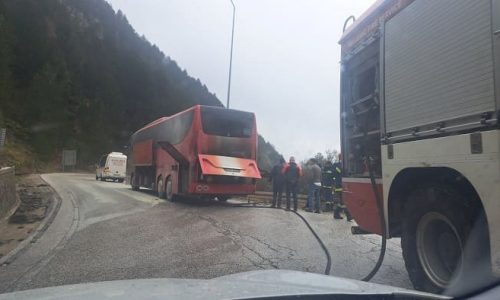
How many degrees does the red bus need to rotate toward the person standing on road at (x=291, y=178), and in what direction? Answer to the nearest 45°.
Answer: approximately 135° to its right

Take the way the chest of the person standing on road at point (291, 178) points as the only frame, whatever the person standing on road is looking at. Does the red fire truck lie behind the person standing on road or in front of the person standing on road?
behind

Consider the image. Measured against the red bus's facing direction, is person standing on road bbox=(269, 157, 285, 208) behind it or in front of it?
behind

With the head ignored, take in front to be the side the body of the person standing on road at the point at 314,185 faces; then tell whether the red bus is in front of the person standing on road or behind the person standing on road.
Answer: in front

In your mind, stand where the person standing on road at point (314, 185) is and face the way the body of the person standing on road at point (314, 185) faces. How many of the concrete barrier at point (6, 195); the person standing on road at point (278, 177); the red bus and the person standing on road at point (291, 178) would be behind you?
0

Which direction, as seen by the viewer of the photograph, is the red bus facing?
facing away from the viewer and to the left of the viewer

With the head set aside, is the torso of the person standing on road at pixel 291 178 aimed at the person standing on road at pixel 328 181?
no
